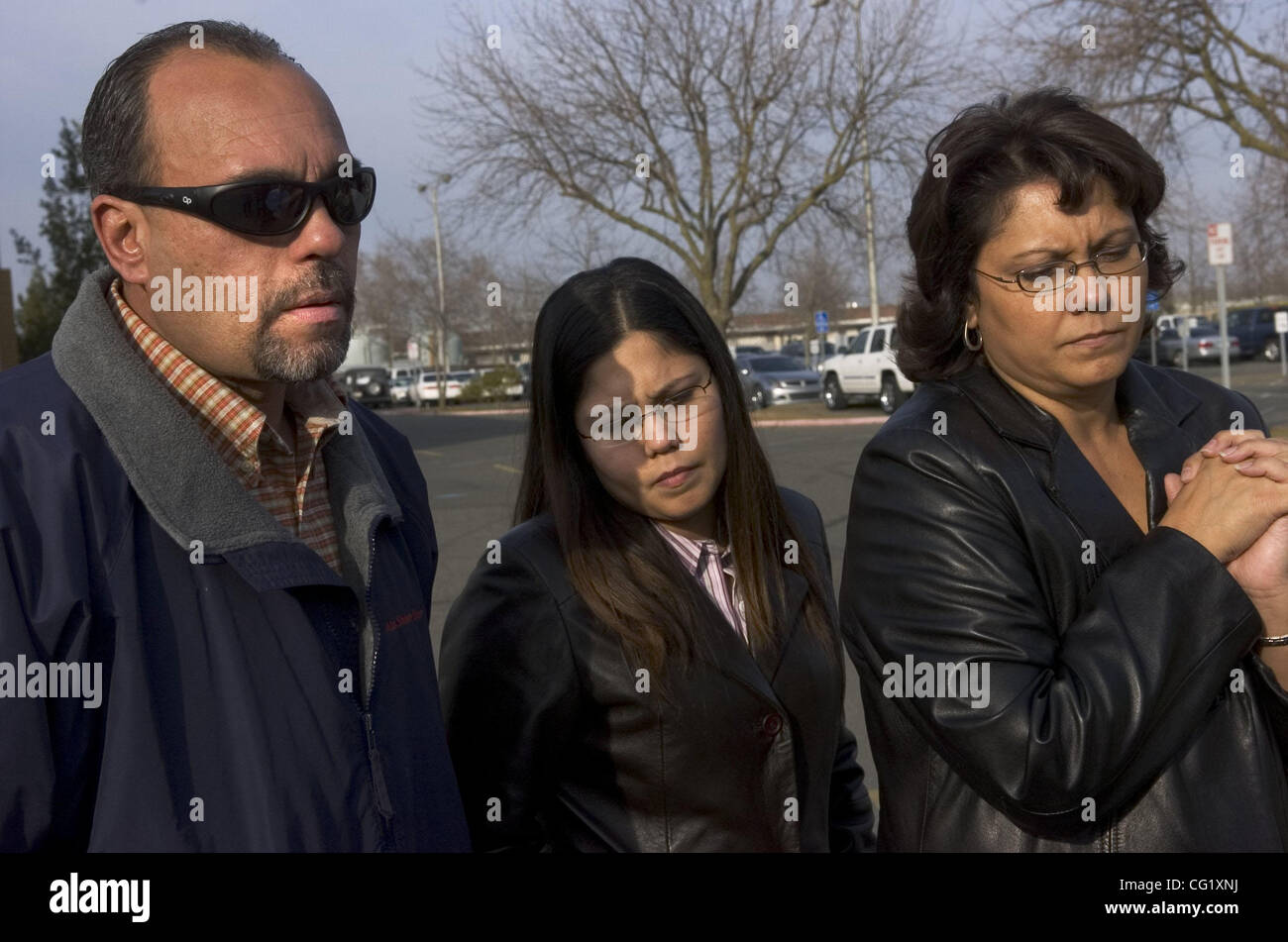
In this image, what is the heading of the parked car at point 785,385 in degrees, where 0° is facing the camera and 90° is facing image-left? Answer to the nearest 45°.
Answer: approximately 315°

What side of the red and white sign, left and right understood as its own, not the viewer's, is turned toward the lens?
front

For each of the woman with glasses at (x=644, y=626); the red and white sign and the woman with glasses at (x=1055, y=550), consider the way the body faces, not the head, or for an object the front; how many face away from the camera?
0

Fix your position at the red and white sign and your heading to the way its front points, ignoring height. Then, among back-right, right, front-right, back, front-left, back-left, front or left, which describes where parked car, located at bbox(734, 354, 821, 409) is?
back-right

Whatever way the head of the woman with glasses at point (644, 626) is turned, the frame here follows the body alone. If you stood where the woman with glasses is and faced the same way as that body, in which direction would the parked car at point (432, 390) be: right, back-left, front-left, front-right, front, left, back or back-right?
back-left

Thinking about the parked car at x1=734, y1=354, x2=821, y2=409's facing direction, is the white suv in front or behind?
in front

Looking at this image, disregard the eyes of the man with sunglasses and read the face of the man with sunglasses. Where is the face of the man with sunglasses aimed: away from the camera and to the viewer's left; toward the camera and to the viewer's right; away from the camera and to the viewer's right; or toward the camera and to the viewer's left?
toward the camera and to the viewer's right

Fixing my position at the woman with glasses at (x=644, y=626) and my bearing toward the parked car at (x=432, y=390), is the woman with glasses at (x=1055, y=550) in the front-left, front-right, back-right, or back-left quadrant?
back-right

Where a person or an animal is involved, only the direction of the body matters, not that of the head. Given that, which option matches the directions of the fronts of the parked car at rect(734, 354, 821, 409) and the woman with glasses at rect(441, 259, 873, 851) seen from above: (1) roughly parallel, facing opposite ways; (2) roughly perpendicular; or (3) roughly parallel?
roughly parallel

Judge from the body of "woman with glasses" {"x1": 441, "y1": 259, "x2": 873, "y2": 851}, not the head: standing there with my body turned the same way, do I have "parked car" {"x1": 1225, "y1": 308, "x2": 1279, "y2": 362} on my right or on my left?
on my left

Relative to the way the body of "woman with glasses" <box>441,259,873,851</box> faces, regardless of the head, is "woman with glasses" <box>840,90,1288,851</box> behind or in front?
in front

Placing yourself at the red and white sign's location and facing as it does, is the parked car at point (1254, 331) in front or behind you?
behind

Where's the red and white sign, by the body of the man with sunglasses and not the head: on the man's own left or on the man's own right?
on the man's own left

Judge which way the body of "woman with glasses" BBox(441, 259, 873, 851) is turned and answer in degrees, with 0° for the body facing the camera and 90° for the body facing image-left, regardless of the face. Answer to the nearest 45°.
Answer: approximately 315°
